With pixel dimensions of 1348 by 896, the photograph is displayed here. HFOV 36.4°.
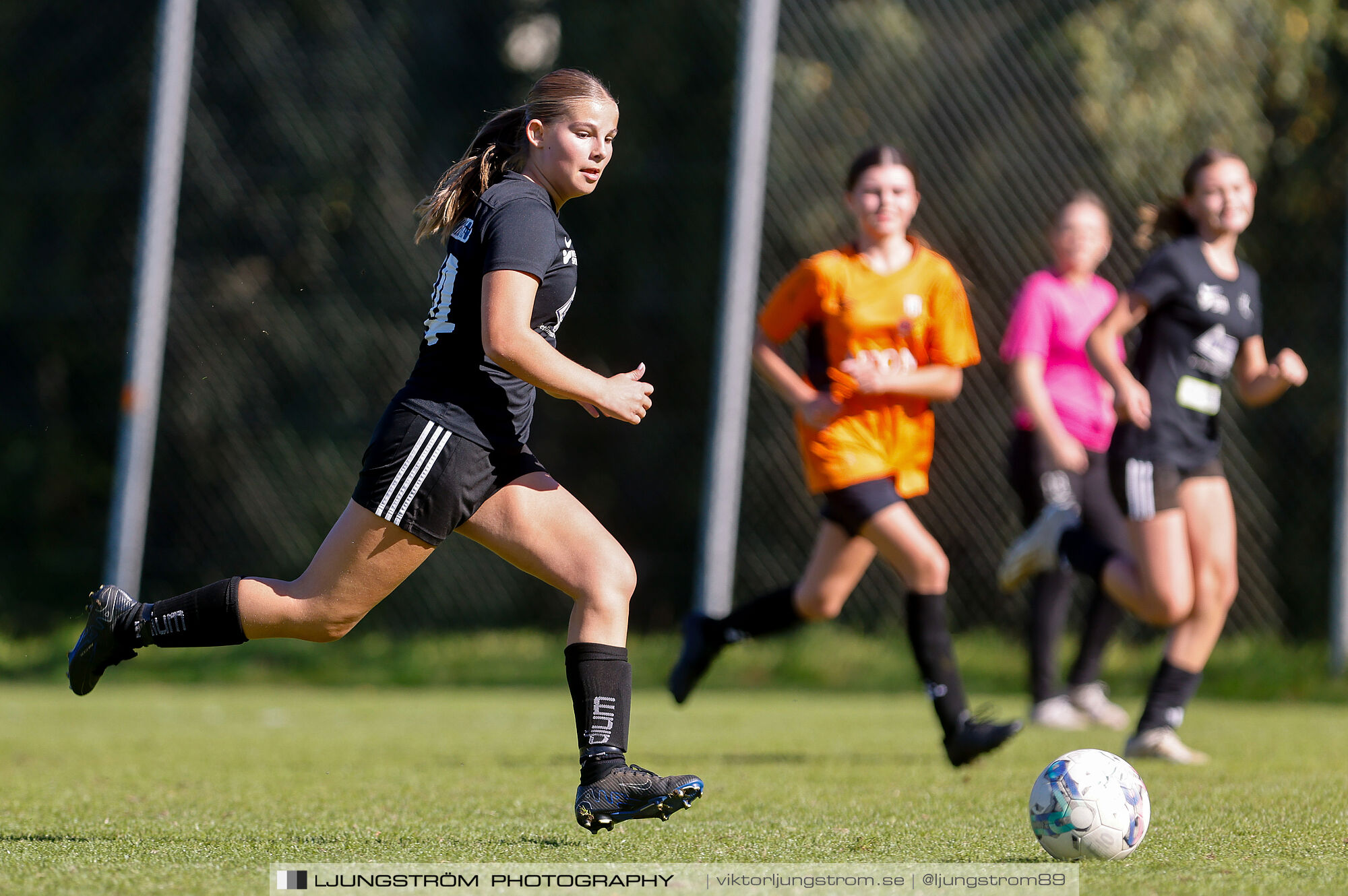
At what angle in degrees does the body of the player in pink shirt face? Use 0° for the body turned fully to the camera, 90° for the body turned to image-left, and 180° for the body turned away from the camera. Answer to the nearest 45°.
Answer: approximately 315°

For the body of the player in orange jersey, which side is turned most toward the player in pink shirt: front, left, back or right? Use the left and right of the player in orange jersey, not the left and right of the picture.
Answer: left

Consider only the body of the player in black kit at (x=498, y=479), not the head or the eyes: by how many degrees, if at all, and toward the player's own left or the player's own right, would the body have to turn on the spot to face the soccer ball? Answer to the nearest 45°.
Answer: approximately 45° to the player's own right

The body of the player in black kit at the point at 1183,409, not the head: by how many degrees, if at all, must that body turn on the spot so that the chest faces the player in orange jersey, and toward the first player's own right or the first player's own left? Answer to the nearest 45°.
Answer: approximately 135° to the first player's own right

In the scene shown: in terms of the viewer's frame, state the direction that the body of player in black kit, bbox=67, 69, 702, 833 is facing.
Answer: to the viewer's right

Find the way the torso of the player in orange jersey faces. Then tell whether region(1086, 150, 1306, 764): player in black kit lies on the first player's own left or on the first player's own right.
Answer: on the first player's own left

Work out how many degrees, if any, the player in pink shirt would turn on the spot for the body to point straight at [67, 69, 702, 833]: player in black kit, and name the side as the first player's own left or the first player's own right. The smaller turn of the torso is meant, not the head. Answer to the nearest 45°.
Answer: approximately 45° to the first player's own right
